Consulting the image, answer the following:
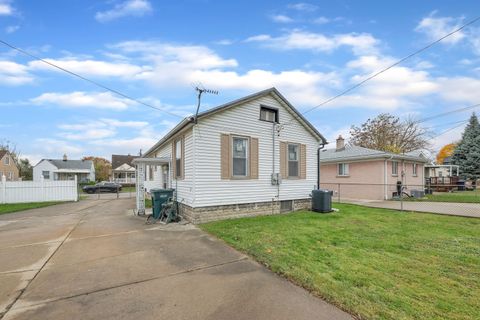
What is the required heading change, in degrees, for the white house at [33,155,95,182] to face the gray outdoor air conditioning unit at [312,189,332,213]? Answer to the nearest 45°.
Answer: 0° — it already faces it

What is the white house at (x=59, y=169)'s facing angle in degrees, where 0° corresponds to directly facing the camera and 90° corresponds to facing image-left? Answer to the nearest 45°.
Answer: approximately 0°

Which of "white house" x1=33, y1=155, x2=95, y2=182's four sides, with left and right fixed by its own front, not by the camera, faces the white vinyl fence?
front

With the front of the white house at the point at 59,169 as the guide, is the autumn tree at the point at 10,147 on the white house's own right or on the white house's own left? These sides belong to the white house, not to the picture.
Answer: on the white house's own right

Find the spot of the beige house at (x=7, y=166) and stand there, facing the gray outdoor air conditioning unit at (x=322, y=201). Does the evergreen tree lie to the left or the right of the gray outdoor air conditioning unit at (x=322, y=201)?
left

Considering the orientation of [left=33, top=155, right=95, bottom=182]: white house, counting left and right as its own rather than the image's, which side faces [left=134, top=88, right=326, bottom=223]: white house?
front

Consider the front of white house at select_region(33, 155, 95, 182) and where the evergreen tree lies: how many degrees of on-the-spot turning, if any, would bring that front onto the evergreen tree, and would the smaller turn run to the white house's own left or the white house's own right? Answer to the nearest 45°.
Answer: approximately 45° to the white house's own left

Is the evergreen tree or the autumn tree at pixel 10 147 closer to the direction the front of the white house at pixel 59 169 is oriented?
the evergreen tree

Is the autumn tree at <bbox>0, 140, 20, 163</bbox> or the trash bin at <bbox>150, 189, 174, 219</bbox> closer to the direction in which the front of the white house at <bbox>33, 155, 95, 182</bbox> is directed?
the trash bin

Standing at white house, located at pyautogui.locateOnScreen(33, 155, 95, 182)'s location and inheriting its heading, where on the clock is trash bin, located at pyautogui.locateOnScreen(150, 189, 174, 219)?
The trash bin is roughly at 12 o'clock from the white house.

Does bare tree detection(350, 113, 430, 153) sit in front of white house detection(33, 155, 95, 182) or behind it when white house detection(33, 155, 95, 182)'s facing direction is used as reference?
in front
